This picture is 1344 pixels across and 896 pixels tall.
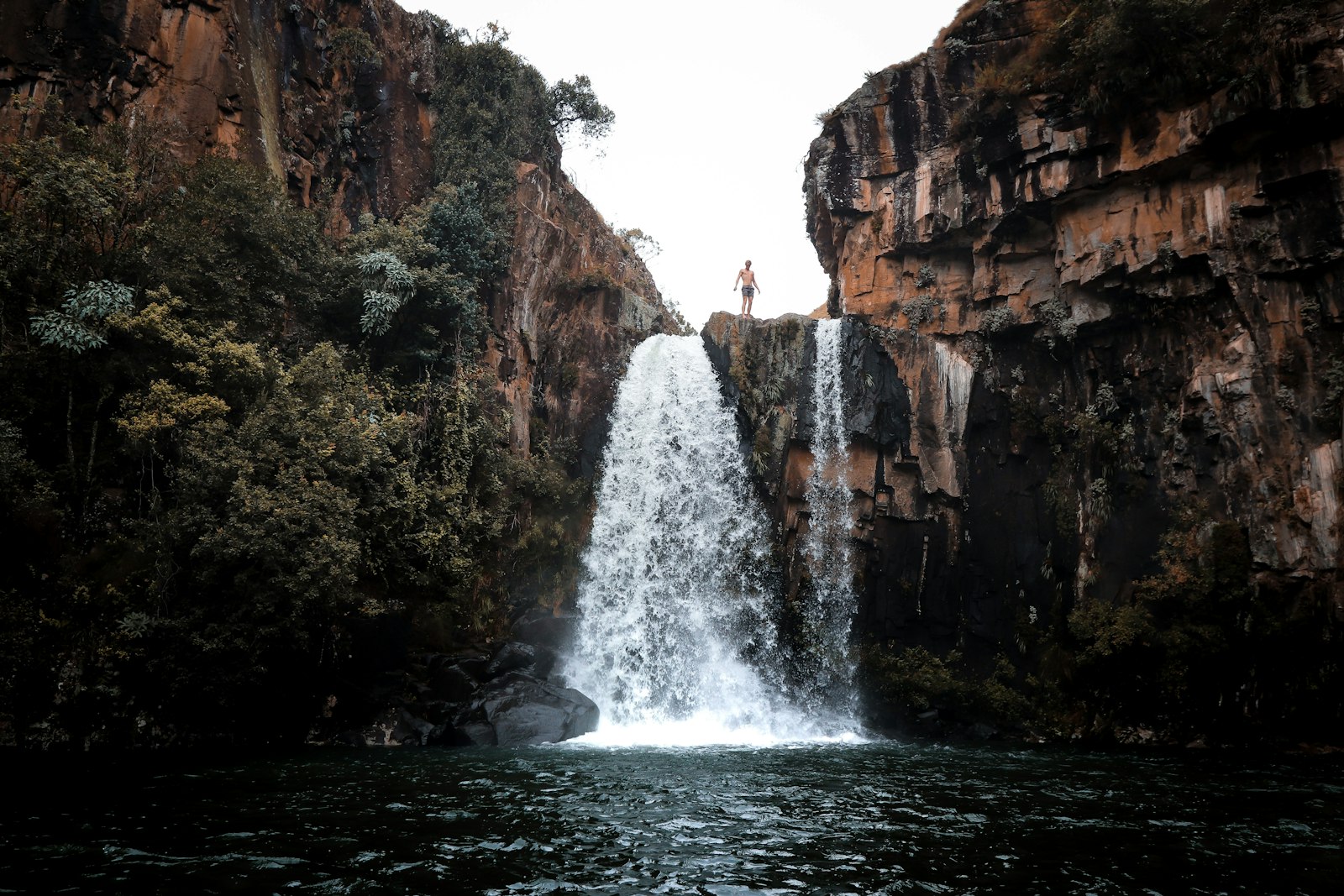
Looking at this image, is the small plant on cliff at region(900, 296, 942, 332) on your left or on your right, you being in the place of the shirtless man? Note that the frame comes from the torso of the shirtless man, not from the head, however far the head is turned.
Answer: on your left

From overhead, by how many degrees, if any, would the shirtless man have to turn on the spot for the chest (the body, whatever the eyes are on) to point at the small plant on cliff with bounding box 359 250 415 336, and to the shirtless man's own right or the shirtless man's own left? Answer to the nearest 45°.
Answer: approximately 45° to the shirtless man's own right

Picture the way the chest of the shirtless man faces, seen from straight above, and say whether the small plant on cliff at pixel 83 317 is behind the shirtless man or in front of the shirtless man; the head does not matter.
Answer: in front

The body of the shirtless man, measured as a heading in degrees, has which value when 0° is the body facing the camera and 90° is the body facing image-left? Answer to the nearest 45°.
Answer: approximately 0°

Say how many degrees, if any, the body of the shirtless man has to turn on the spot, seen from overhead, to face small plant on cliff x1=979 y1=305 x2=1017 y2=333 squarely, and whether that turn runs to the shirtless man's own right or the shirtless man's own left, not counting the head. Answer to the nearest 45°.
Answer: approximately 45° to the shirtless man's own left
